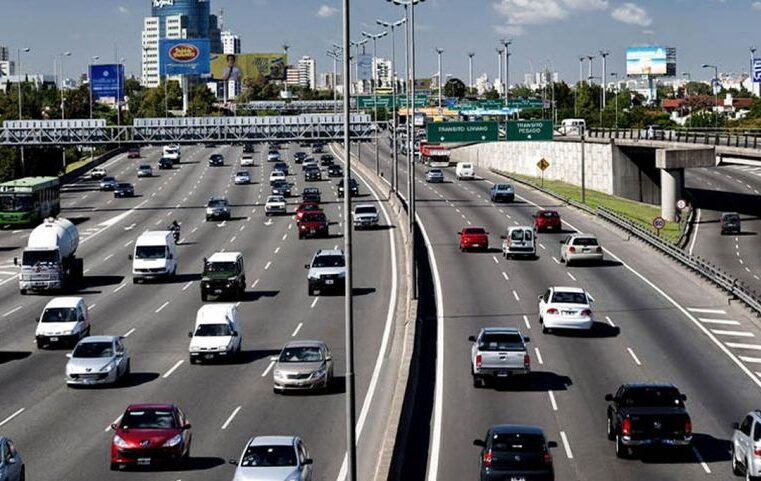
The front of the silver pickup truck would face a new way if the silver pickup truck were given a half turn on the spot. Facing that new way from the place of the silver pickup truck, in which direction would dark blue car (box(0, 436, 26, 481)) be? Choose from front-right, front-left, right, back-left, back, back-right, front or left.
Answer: front-right

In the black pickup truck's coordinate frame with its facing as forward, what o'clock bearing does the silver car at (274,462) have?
The silver car is roughly at 8 o'clock from the black pickup truck.

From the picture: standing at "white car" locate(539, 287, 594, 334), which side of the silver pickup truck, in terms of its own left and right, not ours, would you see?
front

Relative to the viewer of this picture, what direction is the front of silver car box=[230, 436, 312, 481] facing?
facing the viewer

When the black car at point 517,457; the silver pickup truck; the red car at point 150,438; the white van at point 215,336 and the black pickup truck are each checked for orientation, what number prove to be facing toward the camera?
2

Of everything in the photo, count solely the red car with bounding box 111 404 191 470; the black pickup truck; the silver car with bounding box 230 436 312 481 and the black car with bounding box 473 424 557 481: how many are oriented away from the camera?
2

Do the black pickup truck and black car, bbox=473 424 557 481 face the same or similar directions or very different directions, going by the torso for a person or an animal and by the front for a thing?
same or similar directions

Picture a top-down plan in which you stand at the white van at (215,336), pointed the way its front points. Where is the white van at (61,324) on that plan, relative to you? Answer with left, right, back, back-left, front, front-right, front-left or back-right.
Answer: back-right

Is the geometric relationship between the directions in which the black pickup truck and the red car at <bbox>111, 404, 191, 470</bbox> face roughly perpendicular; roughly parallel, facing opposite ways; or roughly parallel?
roughly parallel, facing opposite ways

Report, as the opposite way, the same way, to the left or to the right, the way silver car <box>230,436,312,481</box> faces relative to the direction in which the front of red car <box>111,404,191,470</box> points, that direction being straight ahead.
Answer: the same way

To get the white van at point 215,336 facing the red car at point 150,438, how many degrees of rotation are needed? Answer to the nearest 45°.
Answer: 0° — it already faces it

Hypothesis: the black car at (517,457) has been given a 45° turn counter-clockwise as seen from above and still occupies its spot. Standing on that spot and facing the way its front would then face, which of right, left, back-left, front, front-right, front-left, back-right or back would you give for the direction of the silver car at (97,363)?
front

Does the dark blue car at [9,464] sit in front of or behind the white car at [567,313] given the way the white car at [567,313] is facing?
behind

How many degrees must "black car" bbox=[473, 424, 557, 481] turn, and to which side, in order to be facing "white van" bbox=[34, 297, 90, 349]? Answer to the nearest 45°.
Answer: approximately 45° to its left

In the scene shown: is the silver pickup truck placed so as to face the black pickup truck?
no

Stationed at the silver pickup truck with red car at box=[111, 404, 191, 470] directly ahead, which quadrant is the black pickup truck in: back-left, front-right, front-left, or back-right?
front-left

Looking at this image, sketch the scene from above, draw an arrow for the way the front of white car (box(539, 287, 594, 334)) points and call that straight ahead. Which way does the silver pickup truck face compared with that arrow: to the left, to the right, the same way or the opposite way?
the same way

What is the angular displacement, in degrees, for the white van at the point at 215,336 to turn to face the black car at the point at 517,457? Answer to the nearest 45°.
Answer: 0° — it already faces it

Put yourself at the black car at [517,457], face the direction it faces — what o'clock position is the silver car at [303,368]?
The silver car is roughly at 11 o'clock from the black car.

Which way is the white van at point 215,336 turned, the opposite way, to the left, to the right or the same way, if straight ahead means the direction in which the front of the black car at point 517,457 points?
the opposite way

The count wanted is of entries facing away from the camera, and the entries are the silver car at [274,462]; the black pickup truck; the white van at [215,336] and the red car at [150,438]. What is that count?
1

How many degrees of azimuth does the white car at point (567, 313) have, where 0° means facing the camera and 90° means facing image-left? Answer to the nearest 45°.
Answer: approximately 180°
